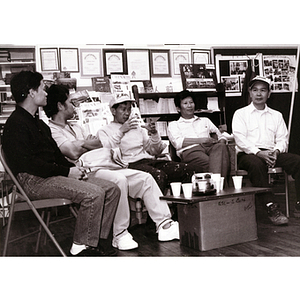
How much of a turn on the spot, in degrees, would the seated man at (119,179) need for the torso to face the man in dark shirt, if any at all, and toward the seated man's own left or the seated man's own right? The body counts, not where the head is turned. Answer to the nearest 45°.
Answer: approximately 90° to the seated man's own right

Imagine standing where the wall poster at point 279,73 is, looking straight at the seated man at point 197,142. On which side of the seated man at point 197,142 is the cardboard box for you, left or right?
left

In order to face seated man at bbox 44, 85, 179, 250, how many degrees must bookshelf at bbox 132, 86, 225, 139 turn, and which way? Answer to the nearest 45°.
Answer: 0° — it already faces them

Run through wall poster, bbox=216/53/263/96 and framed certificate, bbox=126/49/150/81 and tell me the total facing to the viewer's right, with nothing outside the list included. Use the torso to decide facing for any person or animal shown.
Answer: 0

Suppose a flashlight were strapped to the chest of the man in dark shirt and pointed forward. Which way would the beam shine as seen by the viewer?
to the viewer's right

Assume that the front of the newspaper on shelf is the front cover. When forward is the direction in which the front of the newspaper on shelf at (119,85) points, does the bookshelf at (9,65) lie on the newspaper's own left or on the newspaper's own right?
on the newspaper's own right

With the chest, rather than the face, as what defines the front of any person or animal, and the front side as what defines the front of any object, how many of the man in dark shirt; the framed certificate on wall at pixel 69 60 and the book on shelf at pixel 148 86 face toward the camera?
2

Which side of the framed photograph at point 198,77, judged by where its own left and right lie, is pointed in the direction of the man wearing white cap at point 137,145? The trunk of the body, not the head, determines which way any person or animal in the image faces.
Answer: front

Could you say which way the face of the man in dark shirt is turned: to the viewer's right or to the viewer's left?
to the viewer's right

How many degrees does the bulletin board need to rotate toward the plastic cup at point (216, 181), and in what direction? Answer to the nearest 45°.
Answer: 0° — it already faces it
